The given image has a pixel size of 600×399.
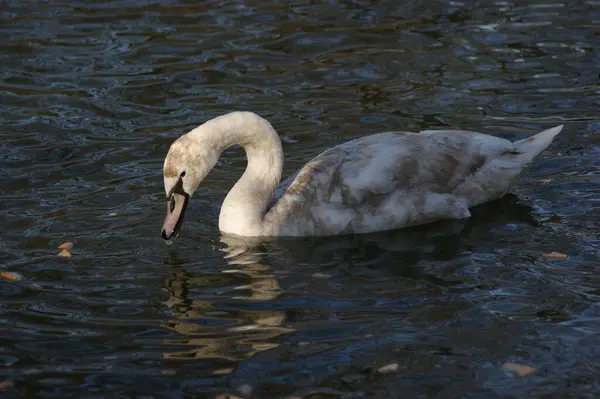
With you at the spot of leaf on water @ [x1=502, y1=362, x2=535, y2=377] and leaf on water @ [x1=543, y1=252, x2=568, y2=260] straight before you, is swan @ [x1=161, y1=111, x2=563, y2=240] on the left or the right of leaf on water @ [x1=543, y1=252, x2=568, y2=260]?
left

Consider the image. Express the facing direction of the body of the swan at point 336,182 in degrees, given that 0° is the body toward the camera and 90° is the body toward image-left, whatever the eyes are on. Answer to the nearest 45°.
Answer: approximately 90°

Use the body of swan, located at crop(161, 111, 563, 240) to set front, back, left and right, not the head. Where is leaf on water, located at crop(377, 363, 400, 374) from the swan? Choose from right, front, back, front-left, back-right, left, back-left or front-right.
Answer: left

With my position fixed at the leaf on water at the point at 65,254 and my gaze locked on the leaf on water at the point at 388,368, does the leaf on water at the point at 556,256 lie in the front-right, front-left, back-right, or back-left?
front-left

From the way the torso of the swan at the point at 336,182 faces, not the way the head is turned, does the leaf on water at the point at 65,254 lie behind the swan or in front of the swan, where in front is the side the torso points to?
in front

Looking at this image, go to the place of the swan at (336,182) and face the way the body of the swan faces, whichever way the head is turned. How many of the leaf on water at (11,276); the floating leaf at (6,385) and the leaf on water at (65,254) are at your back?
0

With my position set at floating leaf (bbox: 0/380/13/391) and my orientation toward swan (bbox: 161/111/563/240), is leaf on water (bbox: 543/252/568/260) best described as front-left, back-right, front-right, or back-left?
front-right

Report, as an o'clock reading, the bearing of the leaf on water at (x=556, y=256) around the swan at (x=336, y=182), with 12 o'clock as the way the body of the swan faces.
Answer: The leaf on water is roughly at 7 o'clock from the swan.

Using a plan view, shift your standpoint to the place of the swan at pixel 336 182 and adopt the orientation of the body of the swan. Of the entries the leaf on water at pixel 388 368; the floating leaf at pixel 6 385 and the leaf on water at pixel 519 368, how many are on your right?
0

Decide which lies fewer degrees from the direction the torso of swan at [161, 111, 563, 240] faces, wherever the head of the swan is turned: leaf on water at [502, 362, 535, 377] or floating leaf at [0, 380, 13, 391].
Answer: the floating leaf

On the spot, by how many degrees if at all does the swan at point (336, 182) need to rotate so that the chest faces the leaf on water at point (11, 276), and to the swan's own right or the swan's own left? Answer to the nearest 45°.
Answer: approximately 45° to the swan's own left

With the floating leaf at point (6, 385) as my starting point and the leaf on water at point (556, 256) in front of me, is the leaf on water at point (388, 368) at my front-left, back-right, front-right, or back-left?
front-right

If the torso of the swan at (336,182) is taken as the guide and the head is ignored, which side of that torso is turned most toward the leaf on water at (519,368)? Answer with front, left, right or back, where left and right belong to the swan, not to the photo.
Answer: left

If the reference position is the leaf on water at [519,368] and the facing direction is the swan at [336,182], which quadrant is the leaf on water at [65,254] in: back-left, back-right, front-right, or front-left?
front-left

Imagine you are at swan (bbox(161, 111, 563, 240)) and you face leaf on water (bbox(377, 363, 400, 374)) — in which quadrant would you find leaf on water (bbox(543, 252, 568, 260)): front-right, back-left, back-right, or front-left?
front-left

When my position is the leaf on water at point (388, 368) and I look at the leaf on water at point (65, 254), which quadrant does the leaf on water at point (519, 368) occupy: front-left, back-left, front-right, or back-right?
back-right
